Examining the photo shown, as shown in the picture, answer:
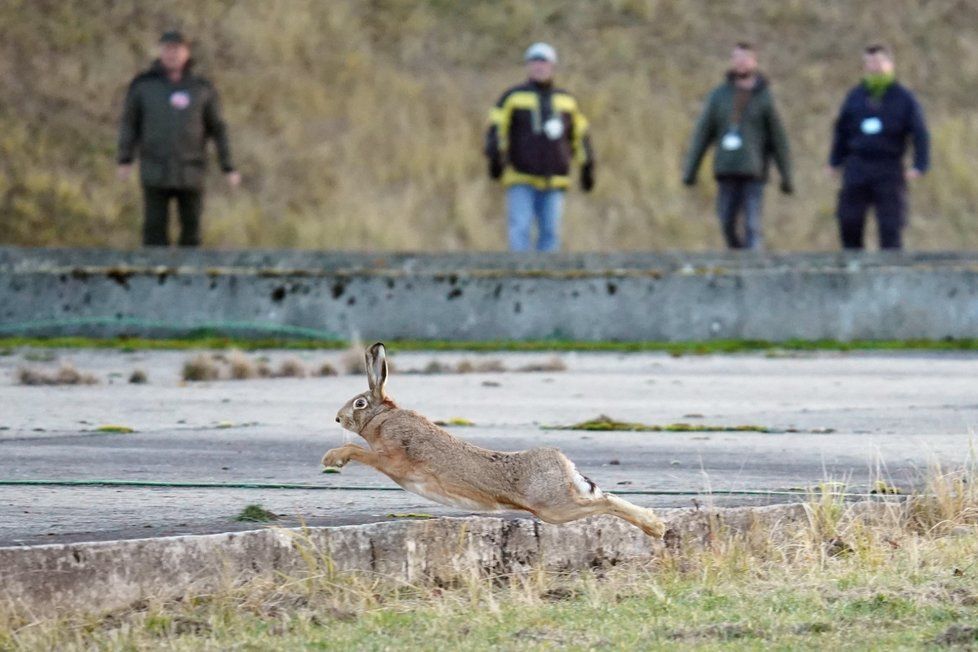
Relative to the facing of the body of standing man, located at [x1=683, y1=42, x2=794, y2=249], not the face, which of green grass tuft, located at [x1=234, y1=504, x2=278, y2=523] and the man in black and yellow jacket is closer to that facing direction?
the green grass tuft

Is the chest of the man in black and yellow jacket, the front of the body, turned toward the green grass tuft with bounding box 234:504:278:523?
yes

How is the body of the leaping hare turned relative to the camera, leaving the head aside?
to the viewer's left

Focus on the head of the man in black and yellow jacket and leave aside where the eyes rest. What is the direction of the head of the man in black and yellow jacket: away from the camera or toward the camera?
toward the camera

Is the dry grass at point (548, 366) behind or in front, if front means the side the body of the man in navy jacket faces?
in front

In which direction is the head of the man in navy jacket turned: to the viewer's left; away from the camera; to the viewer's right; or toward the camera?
toward the camera

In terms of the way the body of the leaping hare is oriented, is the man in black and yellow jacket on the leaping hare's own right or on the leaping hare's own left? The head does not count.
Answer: on the leaping hare's own right

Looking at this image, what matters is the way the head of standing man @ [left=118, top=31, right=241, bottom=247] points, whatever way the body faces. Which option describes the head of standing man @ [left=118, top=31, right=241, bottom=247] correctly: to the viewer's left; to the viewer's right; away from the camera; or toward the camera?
toward the camera

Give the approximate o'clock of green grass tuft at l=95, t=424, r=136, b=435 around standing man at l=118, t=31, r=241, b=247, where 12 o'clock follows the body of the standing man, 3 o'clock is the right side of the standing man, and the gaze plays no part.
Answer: The green grass tuft is roughly at 12 o'clock from the standing man.

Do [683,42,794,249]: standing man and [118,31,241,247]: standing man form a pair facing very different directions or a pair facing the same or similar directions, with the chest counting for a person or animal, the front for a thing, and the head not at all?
same or similar directions

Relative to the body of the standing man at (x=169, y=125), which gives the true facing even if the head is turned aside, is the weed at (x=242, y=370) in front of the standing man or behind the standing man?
in front

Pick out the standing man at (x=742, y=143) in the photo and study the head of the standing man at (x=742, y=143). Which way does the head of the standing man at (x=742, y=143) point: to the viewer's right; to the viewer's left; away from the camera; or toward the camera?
toward the camera

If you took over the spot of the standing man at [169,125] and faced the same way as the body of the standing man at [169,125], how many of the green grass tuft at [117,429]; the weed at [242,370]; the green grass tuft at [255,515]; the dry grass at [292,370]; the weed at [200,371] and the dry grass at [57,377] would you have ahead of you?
6

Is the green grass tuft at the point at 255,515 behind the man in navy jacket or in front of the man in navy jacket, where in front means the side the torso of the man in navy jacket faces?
in front

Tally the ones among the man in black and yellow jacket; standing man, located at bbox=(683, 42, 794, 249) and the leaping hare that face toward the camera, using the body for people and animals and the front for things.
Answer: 2

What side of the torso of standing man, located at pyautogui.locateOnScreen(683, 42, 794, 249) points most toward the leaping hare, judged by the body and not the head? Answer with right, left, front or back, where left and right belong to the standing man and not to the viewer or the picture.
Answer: front

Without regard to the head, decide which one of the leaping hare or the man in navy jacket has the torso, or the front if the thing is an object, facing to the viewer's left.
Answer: the leaping hare

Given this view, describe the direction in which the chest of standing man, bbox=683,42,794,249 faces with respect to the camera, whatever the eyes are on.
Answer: toward the camera
